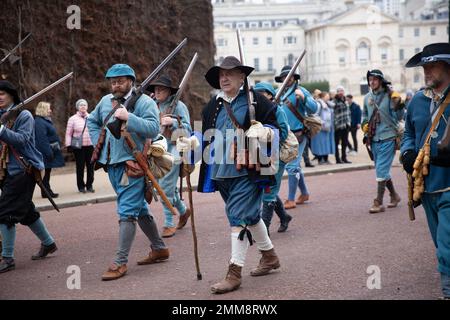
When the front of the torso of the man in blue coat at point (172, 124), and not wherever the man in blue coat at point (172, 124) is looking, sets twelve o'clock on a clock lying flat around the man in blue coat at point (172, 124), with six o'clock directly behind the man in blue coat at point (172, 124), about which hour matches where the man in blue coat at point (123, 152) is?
the man in blue coat at point (123, 152) is roughly at 11 o'clock from the man in blue coat at point (172, 124).

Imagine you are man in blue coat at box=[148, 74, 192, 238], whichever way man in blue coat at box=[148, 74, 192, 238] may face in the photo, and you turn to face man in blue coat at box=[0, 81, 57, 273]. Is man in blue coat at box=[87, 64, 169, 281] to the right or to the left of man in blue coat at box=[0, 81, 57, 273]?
left

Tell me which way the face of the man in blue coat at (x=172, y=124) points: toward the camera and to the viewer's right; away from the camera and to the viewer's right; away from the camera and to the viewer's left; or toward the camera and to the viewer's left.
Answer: toward the camera and to the viewer's left

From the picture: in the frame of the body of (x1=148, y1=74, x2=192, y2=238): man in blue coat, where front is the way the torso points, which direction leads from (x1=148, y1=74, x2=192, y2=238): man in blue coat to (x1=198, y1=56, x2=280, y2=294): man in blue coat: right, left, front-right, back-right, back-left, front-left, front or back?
front-left

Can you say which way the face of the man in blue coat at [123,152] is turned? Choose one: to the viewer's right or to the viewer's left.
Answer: to the viewer's left

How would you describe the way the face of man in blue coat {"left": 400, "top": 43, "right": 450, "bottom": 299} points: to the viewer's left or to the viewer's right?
to the viewer's left

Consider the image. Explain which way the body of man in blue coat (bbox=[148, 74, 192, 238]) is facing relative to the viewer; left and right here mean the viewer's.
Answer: facing the viewer and to the left of the viewer

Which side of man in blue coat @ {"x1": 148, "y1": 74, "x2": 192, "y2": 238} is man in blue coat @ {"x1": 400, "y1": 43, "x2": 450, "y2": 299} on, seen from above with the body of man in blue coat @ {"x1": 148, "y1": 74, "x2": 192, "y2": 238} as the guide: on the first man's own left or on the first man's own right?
on the first man's own left

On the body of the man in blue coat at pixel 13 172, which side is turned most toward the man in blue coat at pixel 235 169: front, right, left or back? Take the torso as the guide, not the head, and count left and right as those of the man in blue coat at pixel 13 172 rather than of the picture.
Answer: left
